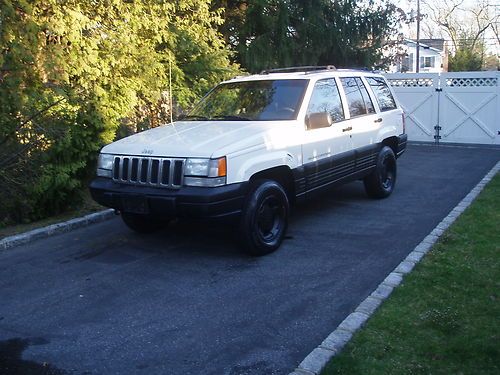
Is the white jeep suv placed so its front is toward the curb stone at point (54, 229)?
no

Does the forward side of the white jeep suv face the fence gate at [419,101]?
no

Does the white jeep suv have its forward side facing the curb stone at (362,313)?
no

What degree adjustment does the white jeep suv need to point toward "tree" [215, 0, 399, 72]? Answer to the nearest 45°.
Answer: approximately 135° to its right

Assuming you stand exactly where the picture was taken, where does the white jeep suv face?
facing the viewer and to the left of the viewer

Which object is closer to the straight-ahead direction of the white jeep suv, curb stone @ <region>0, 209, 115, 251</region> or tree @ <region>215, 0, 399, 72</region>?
the curb stone
